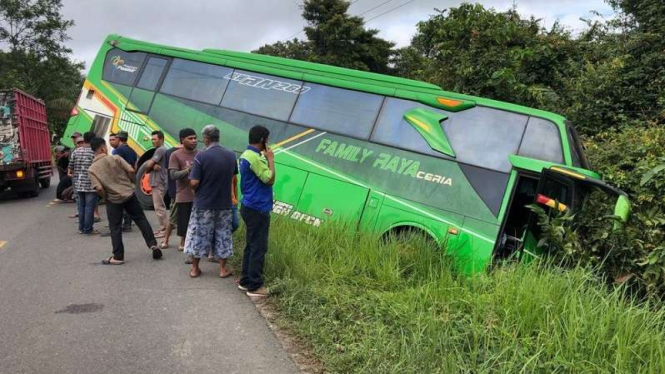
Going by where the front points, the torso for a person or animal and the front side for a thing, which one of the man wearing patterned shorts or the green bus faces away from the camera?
the man wearing patterned shorts

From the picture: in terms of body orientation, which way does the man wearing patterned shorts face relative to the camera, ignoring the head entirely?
away from the camera

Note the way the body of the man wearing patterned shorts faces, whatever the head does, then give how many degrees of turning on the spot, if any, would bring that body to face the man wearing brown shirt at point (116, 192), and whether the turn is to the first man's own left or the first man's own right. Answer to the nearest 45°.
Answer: approximately 45° to the first man's own left

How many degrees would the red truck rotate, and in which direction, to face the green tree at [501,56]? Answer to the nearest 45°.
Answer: approximately 90° to its right

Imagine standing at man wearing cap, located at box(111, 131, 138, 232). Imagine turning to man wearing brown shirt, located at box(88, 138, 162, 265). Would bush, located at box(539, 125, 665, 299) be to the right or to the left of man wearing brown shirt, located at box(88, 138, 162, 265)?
left

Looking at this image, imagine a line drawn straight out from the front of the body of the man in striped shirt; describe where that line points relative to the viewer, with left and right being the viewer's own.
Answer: facing away from the viewer and to the right of the viewer

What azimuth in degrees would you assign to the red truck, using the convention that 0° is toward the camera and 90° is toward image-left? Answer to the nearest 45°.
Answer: approximately 225°

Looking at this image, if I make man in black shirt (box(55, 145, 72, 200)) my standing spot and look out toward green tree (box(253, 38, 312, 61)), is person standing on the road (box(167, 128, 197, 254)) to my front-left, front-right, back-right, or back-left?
back-right

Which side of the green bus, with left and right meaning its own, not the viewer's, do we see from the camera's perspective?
right

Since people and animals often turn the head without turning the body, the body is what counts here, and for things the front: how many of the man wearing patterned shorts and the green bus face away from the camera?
1
